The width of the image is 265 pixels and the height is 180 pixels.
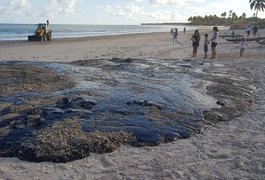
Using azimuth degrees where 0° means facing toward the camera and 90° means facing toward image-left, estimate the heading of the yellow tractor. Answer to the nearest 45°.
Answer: approximately 45°
